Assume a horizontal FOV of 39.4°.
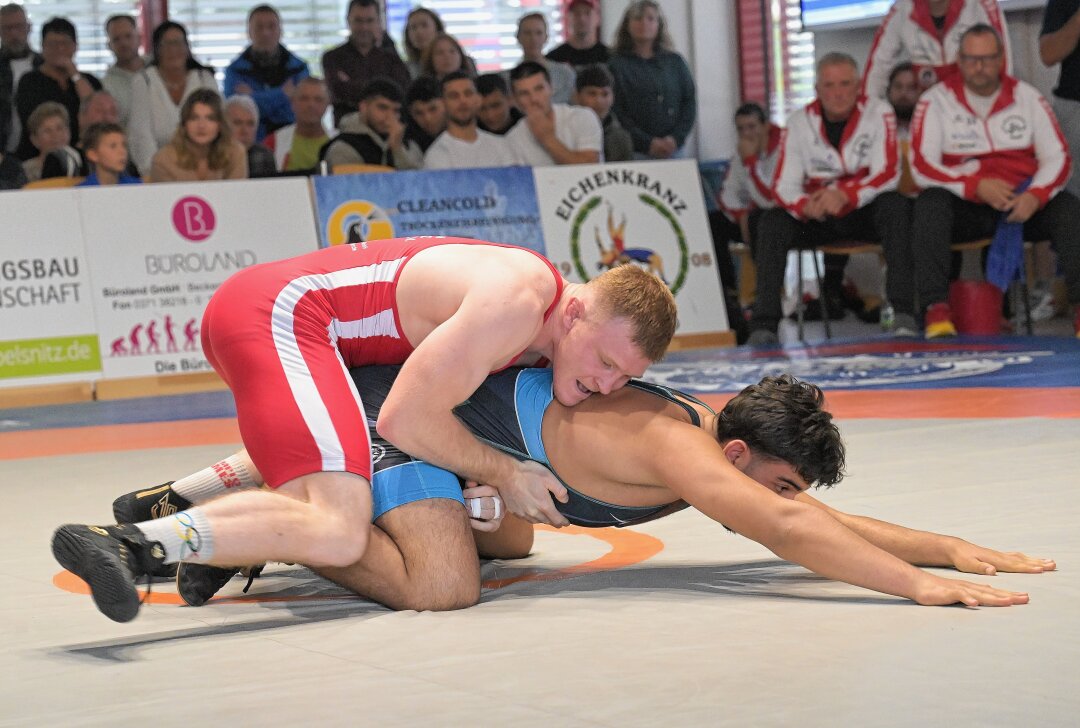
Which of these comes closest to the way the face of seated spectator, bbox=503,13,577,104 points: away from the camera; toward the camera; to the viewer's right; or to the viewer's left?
toward the camera

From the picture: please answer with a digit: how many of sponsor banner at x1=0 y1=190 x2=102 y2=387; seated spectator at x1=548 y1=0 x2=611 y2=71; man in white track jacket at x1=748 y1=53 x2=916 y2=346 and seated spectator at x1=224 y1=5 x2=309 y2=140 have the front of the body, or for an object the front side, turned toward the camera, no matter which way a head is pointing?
4

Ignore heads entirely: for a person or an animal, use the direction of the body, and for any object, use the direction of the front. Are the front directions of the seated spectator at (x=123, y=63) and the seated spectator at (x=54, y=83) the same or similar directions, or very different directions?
same or similar directions

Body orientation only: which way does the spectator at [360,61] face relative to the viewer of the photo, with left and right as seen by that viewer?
facing the viewer

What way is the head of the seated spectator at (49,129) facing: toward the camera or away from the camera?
toward the camera

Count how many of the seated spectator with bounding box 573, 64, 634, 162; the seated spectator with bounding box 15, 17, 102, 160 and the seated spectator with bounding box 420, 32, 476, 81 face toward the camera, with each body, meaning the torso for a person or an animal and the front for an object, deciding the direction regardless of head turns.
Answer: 3

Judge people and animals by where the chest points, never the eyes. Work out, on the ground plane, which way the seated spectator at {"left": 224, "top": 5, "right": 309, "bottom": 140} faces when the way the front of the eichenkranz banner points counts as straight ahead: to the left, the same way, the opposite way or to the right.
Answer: the same way

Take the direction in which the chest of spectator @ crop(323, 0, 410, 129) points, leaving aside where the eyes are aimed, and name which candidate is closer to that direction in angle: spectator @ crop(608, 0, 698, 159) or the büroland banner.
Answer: the büroland banner

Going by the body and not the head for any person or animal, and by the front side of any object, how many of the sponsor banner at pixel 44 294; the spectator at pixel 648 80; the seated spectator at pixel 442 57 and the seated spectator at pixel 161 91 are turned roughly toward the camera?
4

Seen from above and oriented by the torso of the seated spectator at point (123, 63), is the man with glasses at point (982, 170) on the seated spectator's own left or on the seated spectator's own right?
on the seated spectator's own left

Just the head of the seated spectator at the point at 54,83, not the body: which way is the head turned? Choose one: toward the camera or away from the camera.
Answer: toward the camera

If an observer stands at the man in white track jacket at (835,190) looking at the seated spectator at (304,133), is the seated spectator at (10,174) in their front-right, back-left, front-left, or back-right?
front-left

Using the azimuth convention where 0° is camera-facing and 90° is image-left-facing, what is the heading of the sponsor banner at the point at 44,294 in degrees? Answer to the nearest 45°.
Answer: approximately 0°

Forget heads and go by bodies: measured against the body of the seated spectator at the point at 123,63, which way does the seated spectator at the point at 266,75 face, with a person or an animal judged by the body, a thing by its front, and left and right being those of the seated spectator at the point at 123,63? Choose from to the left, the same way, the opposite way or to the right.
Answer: the same way

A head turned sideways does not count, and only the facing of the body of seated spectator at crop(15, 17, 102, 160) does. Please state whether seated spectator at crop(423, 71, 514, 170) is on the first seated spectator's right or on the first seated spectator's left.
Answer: on the first seated spectator's left

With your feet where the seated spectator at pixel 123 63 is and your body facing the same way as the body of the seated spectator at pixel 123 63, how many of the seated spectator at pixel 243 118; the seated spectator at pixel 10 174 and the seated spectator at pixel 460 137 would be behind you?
0

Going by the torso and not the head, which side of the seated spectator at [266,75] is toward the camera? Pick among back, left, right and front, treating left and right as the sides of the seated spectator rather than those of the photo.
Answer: front
